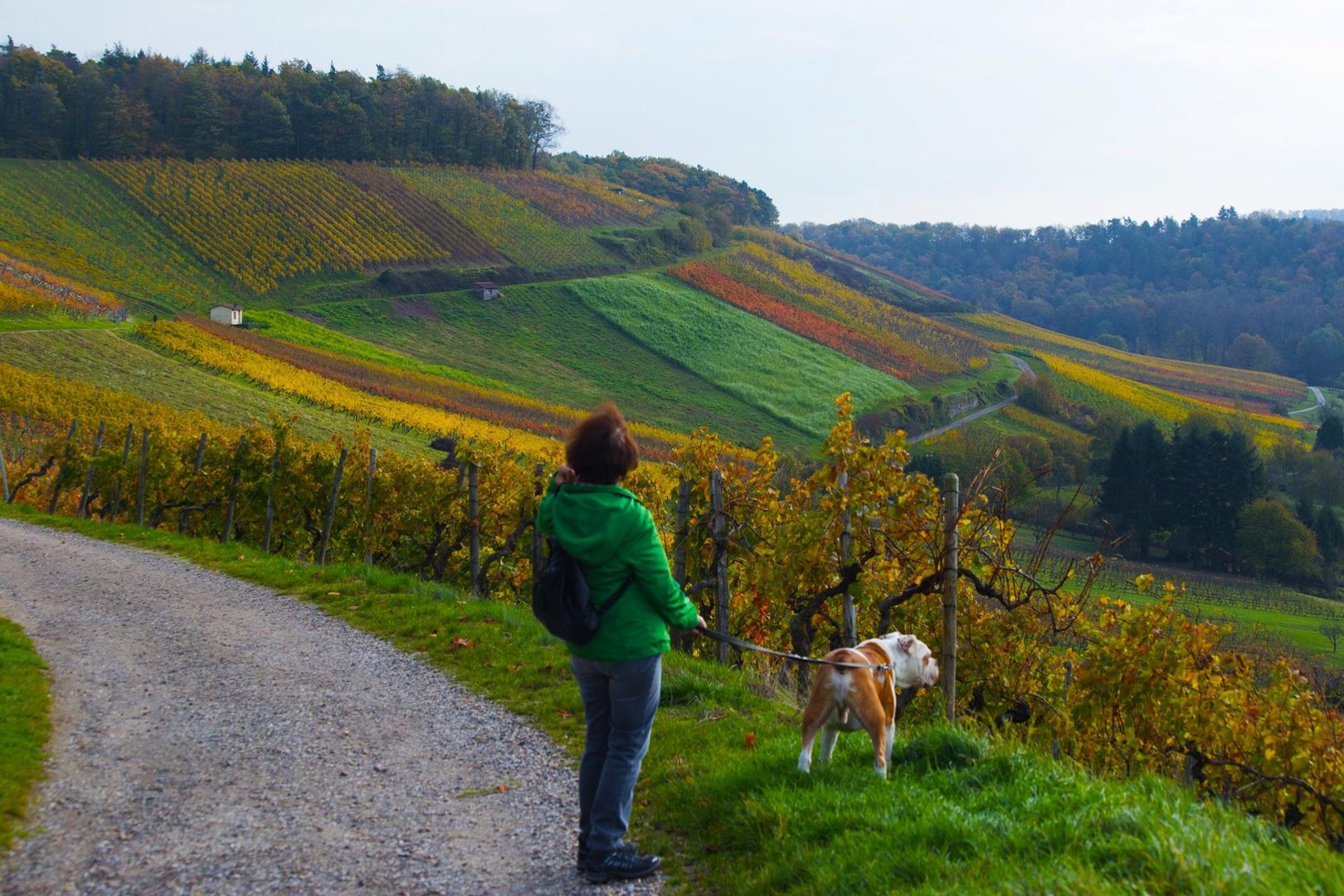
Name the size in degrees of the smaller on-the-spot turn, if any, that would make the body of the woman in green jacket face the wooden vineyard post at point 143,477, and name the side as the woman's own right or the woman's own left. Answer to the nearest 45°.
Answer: approximately 90° to the woman's own left

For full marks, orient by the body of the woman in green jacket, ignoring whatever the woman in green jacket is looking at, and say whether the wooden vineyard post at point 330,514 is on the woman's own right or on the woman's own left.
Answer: on the woman's own left

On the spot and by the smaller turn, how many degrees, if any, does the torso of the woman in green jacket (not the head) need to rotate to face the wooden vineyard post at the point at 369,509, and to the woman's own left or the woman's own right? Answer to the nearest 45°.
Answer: approximately 45° to the woman's own left

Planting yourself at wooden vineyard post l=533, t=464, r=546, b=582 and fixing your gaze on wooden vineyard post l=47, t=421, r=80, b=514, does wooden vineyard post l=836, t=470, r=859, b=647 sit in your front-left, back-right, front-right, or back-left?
back-left

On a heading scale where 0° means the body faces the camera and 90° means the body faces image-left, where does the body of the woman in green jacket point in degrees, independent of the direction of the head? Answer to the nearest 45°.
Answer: approximately 225°

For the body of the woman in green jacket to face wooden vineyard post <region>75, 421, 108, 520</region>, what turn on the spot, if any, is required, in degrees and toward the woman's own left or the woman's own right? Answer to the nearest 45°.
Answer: approximately 90° to the woman's own left

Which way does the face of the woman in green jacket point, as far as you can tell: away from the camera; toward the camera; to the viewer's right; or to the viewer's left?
away from the camera
